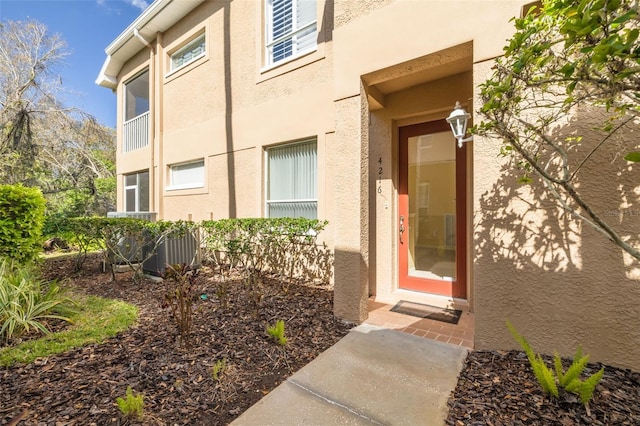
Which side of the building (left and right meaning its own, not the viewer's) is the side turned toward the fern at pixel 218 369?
front

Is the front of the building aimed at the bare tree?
no

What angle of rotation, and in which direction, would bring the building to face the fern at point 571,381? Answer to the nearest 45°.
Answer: approximately 90° to its left

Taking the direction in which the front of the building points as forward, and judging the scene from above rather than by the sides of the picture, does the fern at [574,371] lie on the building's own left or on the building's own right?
on the building's own left

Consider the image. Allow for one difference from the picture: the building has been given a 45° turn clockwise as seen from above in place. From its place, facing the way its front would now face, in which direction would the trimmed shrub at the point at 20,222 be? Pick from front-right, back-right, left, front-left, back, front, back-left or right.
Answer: front

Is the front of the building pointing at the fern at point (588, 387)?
no

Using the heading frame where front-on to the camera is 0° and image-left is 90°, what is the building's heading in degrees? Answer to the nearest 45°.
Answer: approximately 45°
